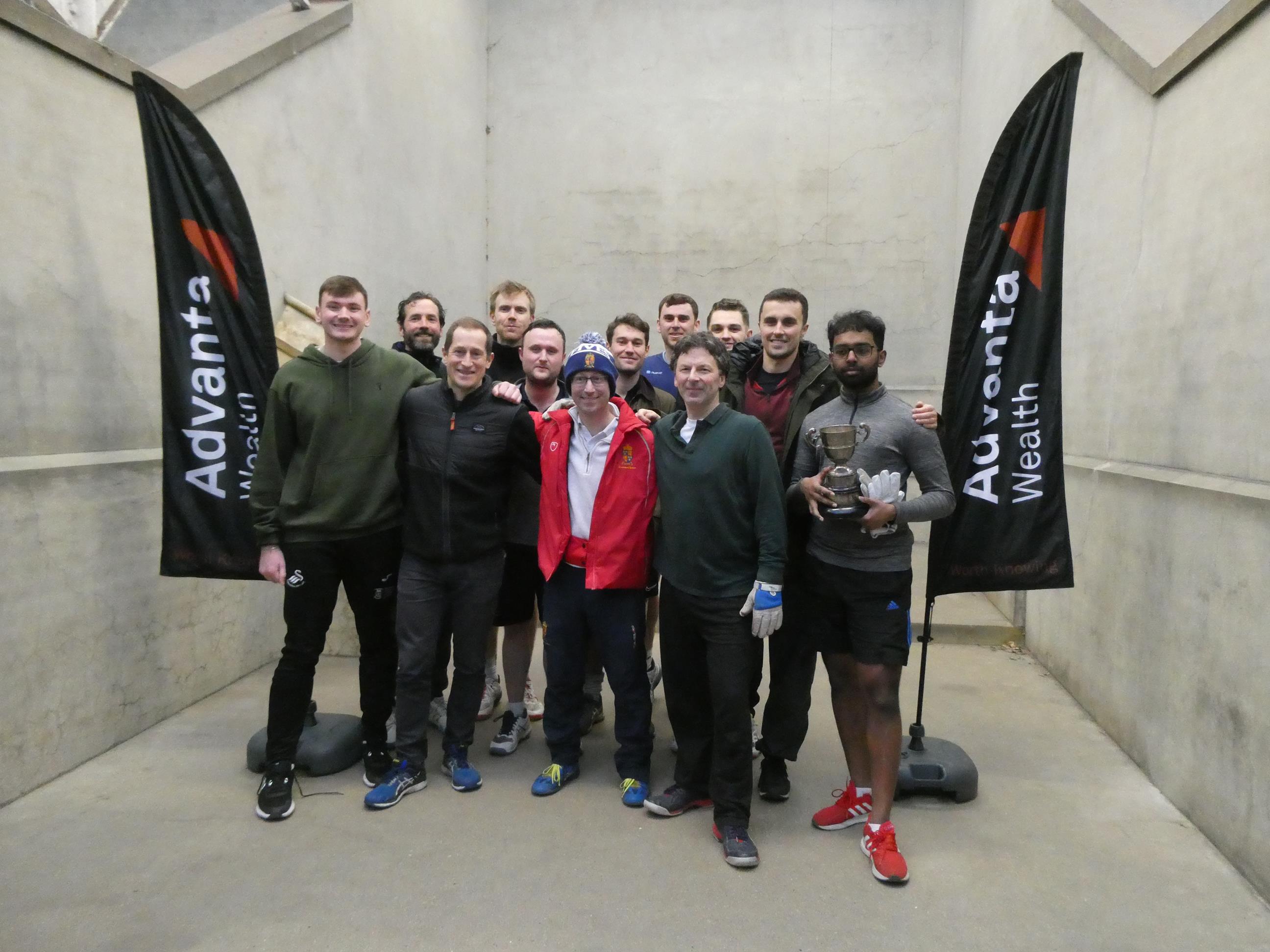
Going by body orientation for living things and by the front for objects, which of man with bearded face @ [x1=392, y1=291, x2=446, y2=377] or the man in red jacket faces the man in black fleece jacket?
the man with bearded face

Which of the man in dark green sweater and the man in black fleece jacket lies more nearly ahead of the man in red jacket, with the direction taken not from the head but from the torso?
the man in dark green sweater

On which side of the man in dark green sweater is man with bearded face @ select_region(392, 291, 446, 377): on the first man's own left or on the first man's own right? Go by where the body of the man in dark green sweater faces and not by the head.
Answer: on the first man's own right

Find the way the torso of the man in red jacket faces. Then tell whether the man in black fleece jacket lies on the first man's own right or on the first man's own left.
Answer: on the first man's own right

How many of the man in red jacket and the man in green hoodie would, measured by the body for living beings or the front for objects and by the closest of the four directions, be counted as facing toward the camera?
2

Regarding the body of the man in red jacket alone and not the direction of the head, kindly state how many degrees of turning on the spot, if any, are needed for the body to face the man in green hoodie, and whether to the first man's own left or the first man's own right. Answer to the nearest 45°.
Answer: approximately 90° to the first man's own right

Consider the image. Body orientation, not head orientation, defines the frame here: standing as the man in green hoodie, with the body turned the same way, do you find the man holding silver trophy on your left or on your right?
on your left

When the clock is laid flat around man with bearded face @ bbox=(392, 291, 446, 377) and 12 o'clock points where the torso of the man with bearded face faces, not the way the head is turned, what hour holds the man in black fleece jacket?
The man in black fleece jacket is roughly at 12 o'clock from the man with bearded face.

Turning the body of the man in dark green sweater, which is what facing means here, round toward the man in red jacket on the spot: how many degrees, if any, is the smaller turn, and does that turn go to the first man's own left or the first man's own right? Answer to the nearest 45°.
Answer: approximately 90° to the first man's own right

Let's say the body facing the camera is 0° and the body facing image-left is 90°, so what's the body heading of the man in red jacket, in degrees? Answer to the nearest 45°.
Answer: approximately 0°
